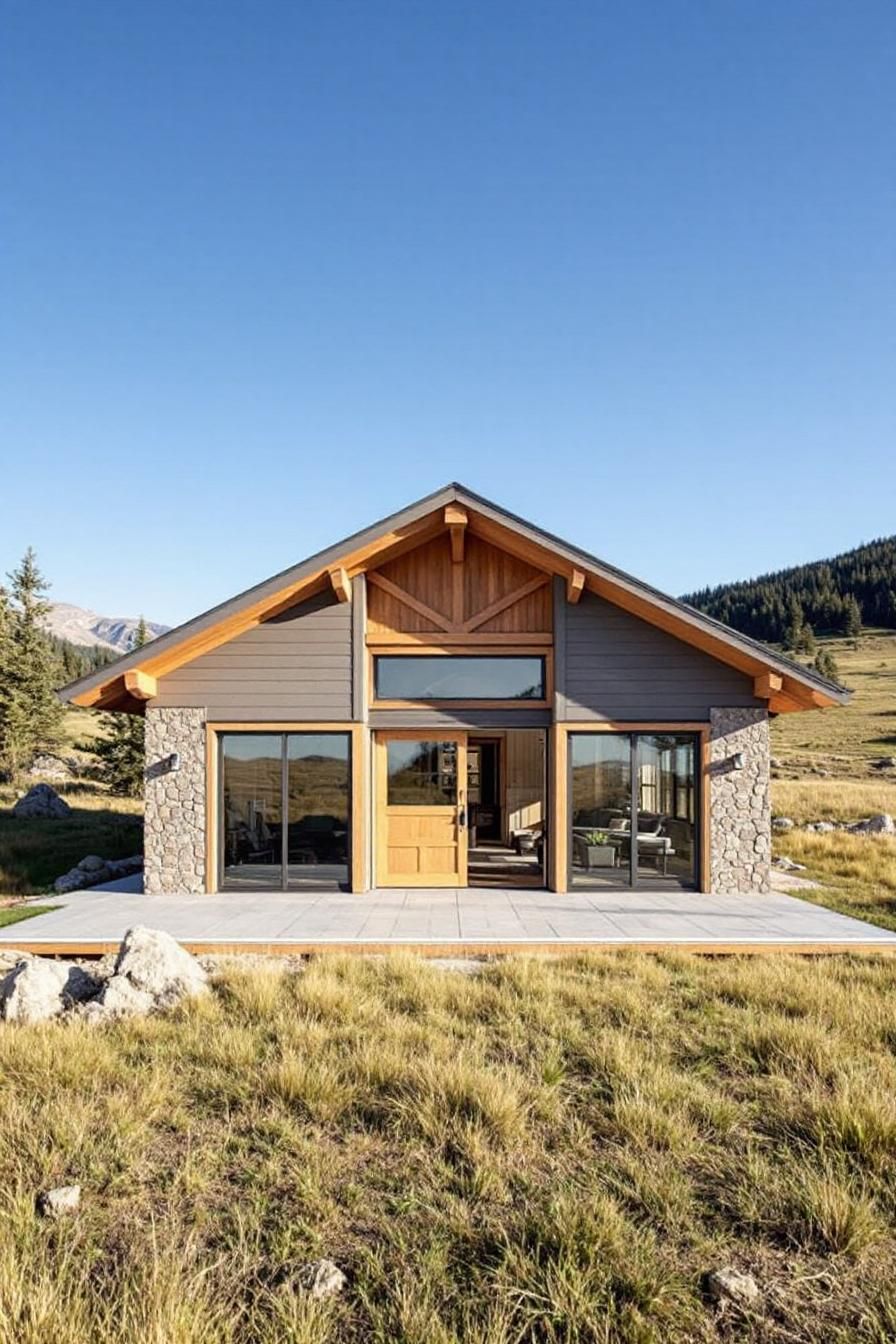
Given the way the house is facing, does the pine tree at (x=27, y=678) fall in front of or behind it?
behind

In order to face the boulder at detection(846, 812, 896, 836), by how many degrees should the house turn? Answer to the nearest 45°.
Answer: approximately 135° to its left

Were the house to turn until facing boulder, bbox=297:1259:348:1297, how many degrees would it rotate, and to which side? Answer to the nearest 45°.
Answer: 0° — it already faces it

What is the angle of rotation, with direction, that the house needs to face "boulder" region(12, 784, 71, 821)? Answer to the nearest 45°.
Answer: approximately 135° to its right

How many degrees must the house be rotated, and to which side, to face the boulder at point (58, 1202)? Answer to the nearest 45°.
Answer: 0° — it already faces it

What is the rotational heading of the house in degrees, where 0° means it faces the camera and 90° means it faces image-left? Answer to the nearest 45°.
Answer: approximately 0°

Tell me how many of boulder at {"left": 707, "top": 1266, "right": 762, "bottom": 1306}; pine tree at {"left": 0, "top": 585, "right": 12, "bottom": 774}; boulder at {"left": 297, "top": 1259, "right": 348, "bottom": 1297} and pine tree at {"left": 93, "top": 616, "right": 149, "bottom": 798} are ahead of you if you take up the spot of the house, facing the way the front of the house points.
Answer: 2

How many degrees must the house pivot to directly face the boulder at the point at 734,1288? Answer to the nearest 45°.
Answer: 0° — it already faces it

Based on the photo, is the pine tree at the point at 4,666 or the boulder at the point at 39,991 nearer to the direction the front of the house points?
the boulder
